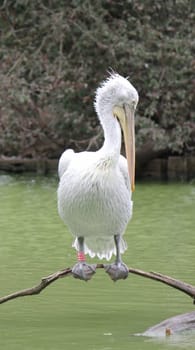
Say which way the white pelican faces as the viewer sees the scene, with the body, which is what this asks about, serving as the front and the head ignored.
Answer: toward the camera
